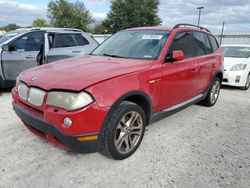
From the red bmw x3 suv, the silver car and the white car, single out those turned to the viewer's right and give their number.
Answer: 0

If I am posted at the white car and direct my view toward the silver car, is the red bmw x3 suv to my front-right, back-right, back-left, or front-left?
front-left

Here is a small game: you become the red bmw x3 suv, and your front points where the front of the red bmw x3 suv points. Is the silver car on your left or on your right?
on your right

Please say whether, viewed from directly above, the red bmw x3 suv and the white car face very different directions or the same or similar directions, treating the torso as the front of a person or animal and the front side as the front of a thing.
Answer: same or similar directions

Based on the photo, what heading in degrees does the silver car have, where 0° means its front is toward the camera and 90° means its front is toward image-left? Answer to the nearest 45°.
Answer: approximately 90°

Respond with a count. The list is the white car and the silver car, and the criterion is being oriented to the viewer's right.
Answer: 0

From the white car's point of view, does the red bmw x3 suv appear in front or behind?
in front

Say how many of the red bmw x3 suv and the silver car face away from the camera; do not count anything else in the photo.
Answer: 0

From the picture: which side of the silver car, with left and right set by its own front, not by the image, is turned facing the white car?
back

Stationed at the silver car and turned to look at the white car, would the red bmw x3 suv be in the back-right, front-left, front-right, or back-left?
front-right

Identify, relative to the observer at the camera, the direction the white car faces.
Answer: facing the viewer and to the left of the viewer

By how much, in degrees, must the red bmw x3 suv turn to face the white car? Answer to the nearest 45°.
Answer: approximately 180°
